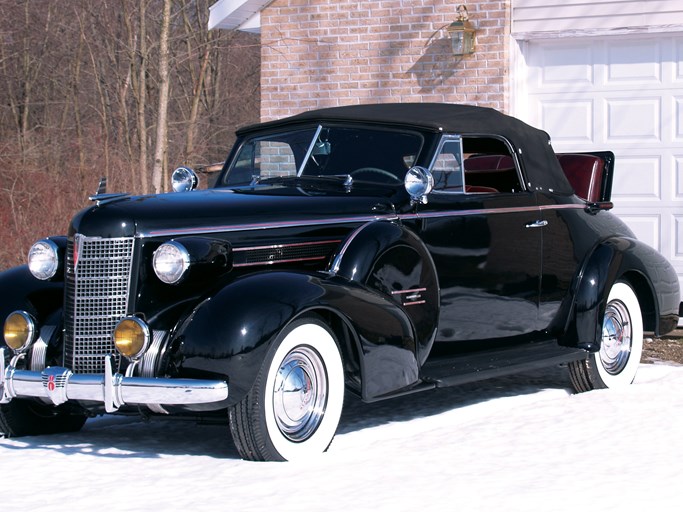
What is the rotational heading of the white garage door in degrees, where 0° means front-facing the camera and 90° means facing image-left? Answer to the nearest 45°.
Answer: approximately 0°

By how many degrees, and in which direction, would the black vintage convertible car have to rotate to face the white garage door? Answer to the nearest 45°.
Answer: approximately 180°

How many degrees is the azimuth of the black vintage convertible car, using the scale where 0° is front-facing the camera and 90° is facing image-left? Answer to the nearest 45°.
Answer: approximately 45°

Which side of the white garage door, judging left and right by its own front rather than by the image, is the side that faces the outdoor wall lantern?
right

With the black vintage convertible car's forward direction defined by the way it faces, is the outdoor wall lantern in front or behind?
behind

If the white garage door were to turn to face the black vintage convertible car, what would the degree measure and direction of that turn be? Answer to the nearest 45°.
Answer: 0° — it already faces it

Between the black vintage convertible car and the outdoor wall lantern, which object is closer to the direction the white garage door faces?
the black vintage convertible car
